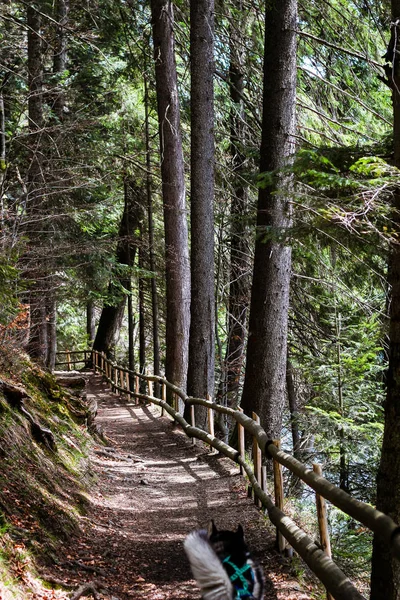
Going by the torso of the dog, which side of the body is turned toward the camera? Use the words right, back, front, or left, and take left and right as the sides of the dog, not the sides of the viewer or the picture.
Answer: back

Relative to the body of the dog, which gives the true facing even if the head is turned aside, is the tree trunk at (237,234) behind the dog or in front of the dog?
in front

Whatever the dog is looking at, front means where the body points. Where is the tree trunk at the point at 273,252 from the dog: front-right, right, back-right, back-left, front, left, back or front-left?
front

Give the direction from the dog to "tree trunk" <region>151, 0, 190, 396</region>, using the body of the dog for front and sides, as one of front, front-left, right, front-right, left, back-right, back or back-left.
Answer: front

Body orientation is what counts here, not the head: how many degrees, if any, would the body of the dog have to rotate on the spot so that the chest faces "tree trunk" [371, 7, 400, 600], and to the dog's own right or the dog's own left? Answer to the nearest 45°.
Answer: approximately 45° to the dog's own right

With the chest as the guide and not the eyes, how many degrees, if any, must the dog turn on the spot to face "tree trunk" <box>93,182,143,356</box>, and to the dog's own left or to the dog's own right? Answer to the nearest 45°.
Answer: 0° — it already faces it

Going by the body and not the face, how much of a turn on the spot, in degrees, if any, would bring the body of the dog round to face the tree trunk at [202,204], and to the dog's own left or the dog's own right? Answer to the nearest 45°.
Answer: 0° — it already faces it

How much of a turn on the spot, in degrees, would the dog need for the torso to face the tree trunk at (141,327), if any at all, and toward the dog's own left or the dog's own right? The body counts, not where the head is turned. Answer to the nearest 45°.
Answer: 0° — it already faces it
